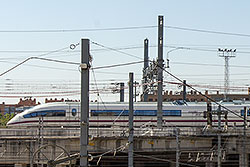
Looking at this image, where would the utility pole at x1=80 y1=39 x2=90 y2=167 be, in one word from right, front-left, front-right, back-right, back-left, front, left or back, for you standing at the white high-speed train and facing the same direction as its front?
left

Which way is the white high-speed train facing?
to the viewer's left

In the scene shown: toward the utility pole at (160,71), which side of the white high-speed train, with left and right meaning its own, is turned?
left
